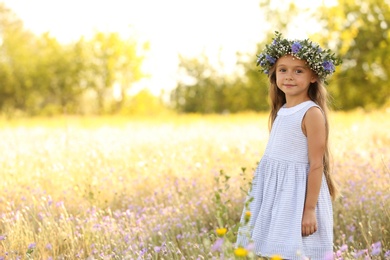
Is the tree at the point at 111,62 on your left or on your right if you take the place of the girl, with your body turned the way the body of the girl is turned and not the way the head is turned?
on your right

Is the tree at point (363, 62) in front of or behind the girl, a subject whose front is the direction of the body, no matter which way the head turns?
behind

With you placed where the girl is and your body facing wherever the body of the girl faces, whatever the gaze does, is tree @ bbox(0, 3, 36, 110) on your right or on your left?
on your right

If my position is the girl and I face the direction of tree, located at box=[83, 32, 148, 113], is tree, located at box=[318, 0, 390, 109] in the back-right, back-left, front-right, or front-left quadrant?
front-right

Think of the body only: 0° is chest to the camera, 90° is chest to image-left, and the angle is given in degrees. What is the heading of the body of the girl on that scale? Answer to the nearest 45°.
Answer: approximately 45°

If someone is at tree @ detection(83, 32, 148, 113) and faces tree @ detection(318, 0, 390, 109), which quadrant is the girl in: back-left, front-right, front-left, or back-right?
front-right
